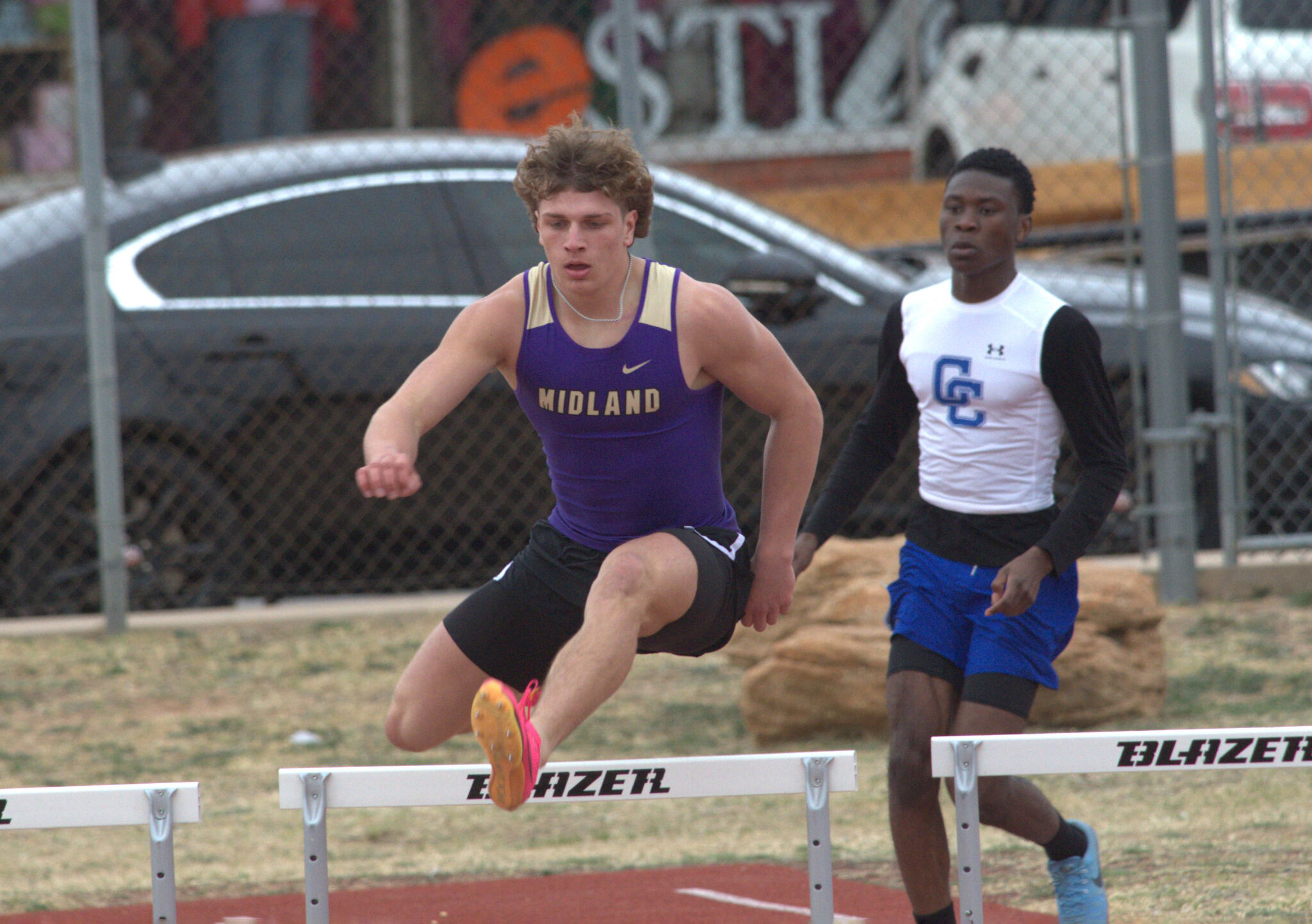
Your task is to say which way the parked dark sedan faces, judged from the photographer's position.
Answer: facing to the right of the viewer

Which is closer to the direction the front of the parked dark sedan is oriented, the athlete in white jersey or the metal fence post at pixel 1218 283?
the metal fence post

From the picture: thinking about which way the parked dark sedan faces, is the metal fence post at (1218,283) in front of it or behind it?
in front

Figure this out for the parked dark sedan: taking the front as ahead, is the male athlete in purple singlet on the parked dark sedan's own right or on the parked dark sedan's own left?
on the parked dark sedan's own right

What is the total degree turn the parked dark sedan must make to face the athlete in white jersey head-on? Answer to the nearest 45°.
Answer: approximately 45° to its right

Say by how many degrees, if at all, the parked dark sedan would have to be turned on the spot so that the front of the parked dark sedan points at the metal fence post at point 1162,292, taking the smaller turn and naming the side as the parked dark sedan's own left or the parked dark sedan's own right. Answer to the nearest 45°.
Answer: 0° — it already faces it
